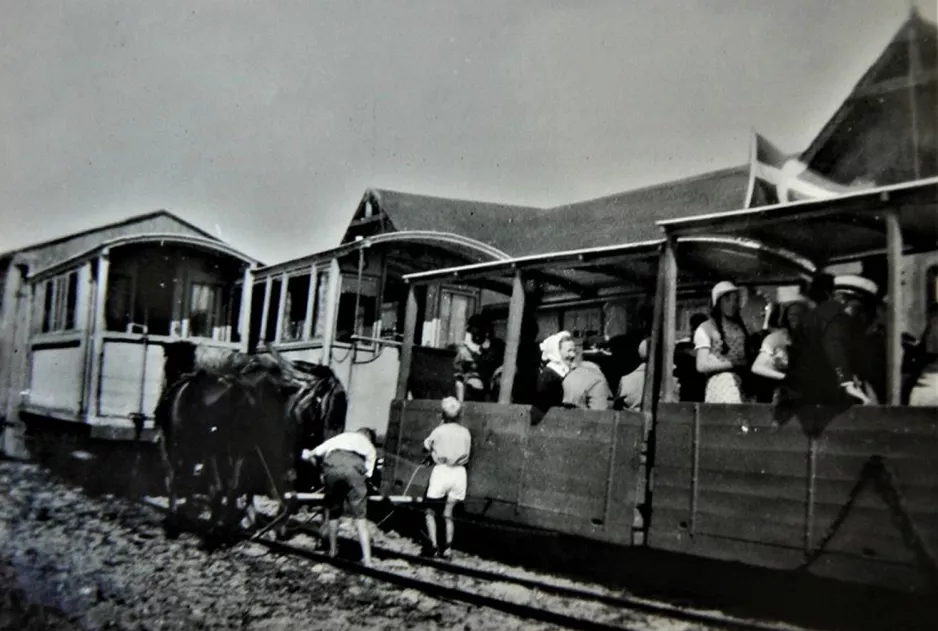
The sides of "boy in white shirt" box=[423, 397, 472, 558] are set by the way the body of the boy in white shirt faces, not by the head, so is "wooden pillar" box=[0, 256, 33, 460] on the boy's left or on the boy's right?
on the boy's left

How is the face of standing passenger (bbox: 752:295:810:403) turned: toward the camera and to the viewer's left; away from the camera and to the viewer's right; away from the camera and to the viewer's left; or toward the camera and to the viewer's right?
toward the camera and to the viewer's left

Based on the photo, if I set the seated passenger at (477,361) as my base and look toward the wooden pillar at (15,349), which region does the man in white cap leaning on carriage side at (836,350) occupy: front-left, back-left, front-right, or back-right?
back-left

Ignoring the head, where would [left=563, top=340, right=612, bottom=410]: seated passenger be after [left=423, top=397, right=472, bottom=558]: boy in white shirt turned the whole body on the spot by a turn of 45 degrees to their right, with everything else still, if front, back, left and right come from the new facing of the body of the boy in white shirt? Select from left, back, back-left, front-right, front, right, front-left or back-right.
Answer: front-right

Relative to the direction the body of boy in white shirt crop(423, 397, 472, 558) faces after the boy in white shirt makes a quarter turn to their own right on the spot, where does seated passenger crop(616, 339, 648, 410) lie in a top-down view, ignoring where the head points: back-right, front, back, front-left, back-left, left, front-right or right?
front

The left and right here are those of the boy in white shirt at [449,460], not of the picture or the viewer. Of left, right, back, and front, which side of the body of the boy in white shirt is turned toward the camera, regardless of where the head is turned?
back

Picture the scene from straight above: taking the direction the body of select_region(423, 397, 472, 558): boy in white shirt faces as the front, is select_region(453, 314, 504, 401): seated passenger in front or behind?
in front
